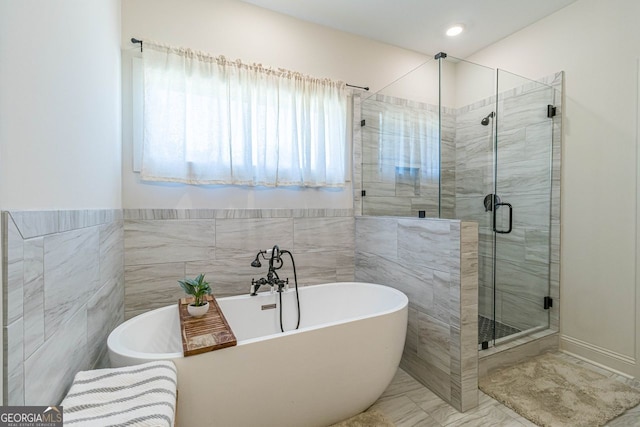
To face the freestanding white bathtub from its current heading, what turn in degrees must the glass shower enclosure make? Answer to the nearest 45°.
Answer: approximately 90° to its right

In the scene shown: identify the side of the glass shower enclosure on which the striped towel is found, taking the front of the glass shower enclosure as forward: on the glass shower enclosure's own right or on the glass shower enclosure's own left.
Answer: on the glass shower enclosure's own right

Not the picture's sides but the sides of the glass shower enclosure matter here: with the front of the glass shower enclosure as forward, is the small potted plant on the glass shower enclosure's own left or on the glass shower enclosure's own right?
on the glass shower enclosure's own right

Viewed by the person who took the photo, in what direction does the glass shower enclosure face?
facing the viewer and to the right of the viewer

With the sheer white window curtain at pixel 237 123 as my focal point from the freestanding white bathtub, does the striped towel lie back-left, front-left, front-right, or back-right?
back-left

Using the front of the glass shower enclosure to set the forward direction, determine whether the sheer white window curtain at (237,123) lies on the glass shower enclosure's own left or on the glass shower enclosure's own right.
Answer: on the glass shower enclosure's own right
